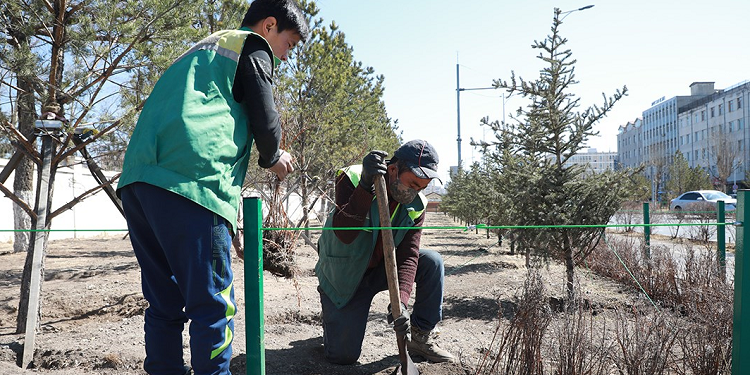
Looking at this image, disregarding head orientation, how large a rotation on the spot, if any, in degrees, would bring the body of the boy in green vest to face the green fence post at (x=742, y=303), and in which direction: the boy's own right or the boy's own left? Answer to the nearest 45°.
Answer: approximately 45° to the boy's own right

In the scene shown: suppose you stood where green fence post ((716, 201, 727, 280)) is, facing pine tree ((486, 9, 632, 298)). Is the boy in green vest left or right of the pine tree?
left

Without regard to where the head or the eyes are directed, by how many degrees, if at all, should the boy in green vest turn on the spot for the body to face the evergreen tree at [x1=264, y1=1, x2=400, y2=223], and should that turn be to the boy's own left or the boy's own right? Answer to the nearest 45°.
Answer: approximately 45° to the boy's own left

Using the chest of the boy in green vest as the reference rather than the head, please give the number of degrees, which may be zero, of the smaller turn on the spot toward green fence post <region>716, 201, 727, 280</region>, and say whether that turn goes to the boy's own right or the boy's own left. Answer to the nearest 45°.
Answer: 0° — they already face it

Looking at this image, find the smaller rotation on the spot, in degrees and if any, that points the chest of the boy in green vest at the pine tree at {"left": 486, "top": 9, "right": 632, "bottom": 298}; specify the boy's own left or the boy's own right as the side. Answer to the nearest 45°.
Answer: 0° — they already face it

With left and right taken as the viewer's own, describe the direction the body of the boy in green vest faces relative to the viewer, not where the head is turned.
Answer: facing away from the viewer and to the right of the viewer

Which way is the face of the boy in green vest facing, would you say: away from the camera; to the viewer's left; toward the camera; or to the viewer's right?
to the viewer's right
